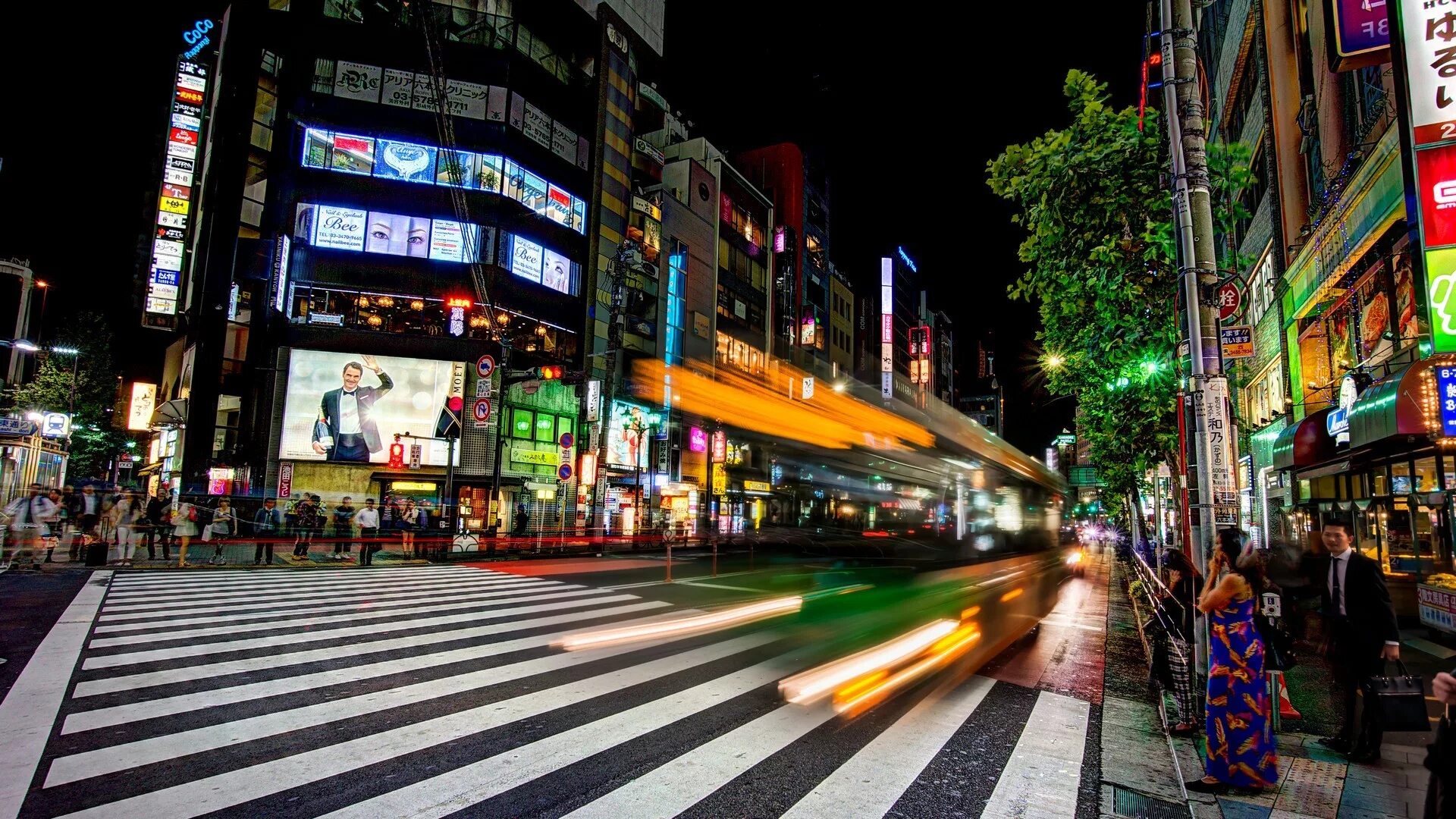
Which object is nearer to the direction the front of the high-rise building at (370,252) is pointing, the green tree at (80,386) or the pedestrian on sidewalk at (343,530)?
the pedestrian on sidewalk

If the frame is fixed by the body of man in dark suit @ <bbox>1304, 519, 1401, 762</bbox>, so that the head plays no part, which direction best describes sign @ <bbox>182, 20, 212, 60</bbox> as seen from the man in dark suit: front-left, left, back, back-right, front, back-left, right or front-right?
front-right

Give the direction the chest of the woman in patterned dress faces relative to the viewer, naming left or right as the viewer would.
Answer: facing to the left of the viewer

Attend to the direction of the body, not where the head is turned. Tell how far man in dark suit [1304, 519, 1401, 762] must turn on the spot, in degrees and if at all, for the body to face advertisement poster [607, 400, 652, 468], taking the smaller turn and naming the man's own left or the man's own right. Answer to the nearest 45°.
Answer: approximately 90° to the man's own right
